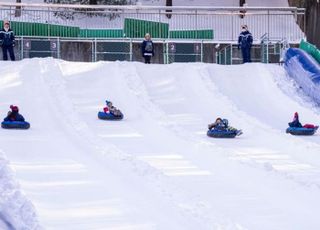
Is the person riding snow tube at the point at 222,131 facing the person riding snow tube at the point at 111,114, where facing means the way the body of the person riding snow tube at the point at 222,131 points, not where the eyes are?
no

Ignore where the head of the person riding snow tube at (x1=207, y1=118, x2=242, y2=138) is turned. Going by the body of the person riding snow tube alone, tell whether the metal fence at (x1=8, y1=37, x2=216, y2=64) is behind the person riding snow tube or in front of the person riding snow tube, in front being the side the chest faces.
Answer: behind

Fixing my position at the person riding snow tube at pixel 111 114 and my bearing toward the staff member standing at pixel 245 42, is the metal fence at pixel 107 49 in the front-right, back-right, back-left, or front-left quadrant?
front-left

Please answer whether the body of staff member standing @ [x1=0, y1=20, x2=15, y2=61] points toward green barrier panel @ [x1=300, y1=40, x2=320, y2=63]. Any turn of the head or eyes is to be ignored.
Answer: no

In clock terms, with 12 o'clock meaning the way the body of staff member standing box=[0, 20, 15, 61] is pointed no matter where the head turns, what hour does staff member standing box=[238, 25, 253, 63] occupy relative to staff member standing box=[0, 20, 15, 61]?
staff member standing box=[238, 25, 253, 63] is roughly at 9 o'clock from staff member standing box=[0, 20, 15, 61].

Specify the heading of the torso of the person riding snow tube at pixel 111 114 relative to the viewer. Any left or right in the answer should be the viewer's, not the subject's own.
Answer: facing the viewer and to the right of the viewer

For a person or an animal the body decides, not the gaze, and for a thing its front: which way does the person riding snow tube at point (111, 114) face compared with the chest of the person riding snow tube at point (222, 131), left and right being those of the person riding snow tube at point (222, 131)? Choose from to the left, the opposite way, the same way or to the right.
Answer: the same way

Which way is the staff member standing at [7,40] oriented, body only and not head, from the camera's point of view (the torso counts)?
toward the camera

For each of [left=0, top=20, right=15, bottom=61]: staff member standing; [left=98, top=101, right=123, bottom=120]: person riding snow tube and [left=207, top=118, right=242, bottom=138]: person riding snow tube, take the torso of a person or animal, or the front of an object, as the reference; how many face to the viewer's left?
0

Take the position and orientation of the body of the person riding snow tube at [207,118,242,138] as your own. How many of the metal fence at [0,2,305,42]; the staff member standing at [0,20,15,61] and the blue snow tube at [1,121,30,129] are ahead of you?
0

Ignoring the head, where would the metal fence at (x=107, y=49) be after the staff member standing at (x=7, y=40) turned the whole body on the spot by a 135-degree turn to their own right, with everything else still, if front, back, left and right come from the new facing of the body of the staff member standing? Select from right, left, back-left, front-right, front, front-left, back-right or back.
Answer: right

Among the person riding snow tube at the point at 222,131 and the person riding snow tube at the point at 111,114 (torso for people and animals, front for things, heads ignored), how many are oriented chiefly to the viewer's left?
0

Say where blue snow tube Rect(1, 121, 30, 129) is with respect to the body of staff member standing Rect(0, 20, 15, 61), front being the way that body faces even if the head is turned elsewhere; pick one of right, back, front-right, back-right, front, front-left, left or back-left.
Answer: front

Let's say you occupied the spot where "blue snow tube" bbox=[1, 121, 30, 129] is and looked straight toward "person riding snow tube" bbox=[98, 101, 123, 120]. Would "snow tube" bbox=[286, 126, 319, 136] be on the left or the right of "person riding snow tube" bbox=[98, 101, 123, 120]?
right

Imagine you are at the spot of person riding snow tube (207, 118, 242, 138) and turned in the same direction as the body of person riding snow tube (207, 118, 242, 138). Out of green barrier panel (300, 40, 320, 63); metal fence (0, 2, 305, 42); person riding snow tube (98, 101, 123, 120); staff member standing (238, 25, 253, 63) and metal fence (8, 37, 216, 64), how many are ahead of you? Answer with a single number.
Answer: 0

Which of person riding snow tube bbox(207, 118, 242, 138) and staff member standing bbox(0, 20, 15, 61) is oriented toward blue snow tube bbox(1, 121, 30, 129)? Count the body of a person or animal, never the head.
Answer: the staff member standing
